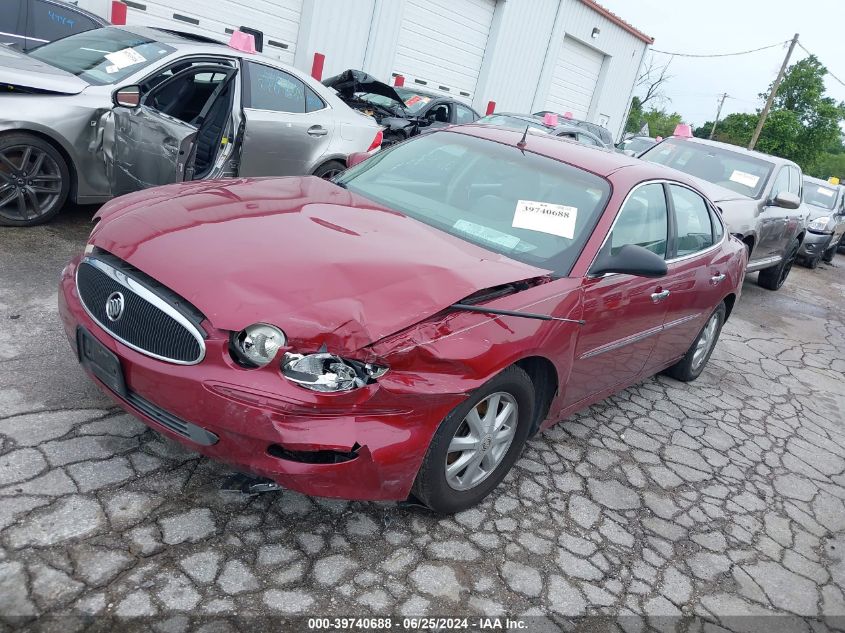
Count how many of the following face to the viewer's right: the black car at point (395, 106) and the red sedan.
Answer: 0

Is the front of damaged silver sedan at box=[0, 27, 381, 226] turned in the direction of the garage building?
no

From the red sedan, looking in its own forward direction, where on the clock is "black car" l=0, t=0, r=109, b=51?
The black car is roughly at 3 o'clock from the red sedan.

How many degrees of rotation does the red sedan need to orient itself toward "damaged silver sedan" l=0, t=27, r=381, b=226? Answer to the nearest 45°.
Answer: approximately 90° to its right

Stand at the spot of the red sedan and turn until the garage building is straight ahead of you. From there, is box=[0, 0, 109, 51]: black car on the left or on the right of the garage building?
left

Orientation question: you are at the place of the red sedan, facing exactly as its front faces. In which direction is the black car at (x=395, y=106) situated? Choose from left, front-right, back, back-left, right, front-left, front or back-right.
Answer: back-right

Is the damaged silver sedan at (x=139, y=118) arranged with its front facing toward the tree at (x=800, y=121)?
no

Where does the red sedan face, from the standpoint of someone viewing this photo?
facing the viewer and to the left of the viewer

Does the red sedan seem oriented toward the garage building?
no

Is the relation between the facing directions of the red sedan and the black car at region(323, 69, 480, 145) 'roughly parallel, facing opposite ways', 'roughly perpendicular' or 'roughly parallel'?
roughly parallel

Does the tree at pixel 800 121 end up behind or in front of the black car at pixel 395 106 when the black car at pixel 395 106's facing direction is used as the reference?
behind

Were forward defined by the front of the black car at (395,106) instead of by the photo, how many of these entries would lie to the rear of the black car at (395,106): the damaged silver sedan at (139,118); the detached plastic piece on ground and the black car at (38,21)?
0

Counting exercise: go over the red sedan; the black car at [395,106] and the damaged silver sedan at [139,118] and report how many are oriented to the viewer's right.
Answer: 0

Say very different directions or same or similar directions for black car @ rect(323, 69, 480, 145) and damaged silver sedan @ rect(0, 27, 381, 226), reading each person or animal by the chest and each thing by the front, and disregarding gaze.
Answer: same or similar directions

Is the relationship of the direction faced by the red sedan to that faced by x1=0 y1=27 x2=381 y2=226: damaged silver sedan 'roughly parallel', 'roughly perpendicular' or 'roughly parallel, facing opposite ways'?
roughly parallel

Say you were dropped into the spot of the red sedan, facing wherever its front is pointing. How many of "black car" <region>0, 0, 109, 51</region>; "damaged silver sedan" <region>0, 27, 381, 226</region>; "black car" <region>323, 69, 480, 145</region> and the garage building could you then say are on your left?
0
